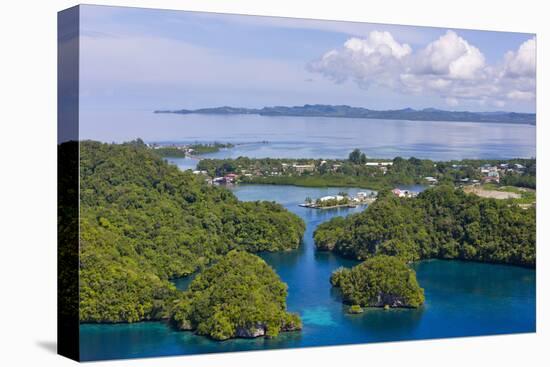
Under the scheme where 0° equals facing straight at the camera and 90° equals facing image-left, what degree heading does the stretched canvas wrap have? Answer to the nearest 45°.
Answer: approximately 315°
